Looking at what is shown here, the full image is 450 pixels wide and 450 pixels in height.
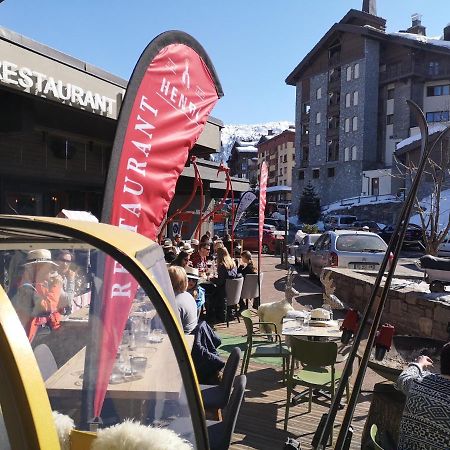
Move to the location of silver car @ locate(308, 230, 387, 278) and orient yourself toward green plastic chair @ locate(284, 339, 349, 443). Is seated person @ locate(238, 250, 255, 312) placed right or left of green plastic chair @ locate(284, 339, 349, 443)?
right

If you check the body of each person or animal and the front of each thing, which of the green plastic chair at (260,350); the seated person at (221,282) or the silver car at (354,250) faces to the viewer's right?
the green plastic chair

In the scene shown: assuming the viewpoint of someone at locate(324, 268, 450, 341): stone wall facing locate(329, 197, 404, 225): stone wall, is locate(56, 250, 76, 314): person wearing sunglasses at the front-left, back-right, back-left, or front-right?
back-left

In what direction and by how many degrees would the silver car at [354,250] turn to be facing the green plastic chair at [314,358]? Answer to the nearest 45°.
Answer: approximately 135° to its left

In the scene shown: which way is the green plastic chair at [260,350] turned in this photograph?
to the viewer's right

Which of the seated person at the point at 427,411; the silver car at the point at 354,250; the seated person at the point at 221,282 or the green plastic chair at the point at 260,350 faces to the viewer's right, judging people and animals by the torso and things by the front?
the green plastic chair

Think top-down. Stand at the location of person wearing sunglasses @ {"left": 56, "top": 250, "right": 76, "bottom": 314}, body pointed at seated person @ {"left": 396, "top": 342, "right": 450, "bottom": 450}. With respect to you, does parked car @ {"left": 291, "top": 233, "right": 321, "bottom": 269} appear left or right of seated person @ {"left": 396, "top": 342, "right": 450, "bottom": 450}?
left

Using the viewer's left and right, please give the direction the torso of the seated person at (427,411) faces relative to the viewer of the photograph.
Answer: facing away from the viewer

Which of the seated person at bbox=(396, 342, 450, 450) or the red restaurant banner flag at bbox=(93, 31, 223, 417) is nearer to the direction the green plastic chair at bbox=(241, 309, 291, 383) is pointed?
the seated person

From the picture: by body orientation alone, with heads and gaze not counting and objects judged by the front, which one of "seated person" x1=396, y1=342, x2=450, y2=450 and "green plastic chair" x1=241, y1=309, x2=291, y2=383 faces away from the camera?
the seated person
